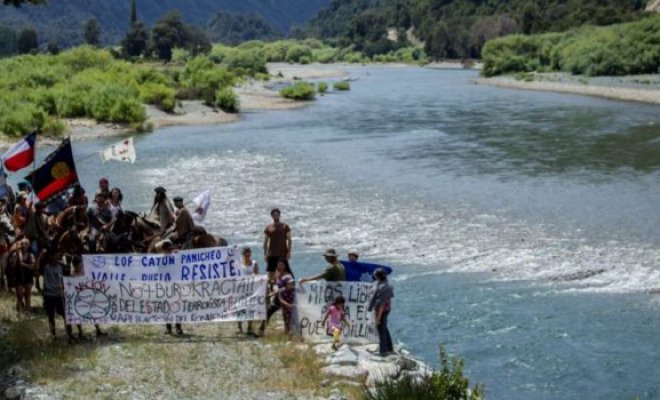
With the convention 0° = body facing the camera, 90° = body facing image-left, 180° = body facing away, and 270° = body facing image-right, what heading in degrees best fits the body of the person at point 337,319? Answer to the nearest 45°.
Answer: approximately 0°

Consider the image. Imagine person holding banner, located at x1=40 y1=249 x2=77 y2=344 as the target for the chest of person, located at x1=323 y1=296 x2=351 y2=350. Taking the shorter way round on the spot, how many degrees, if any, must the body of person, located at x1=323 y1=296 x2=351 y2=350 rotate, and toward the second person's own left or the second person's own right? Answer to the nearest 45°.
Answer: approximately 90° to the second person's own right

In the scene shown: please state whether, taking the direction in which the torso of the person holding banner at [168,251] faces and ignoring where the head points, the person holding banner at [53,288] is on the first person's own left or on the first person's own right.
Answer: on the first person's own right

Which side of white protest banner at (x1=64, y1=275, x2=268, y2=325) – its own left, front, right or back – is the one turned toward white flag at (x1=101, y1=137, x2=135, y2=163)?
back

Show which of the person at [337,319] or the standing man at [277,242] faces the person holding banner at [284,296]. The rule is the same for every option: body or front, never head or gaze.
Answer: the standing man

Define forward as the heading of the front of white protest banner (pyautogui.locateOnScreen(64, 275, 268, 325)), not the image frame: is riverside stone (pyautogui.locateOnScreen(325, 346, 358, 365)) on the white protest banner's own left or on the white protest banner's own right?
on the white protest banner's own left

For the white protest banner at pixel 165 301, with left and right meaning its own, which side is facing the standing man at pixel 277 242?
left

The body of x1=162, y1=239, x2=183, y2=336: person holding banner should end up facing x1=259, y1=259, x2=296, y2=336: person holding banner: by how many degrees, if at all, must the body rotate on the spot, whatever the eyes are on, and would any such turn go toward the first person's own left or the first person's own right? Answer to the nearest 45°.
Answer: approximately 90° to the first person's own left

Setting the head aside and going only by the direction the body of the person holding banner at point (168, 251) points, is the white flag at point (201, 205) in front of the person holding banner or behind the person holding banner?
behind

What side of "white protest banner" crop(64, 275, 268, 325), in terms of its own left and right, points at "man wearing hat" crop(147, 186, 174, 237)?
back
